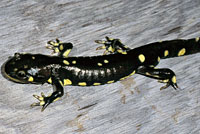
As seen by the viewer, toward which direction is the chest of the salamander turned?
to the viewer's left
